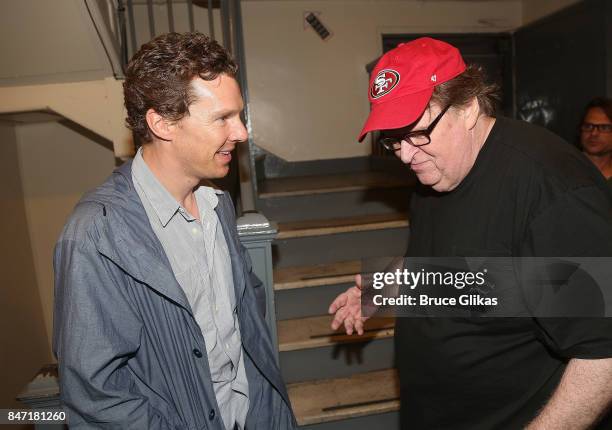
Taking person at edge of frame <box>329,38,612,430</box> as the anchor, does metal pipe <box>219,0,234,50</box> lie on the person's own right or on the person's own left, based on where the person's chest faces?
on the person's own right

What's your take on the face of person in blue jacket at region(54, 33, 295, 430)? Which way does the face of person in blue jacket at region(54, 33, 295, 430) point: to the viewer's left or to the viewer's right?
to the viewer's right

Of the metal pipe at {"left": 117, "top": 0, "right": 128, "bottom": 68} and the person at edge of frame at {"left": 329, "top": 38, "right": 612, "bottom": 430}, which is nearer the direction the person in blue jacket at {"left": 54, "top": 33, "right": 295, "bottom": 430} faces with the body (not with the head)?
the person at edge of frame

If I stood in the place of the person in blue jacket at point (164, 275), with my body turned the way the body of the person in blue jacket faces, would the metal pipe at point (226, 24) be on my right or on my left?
on my left

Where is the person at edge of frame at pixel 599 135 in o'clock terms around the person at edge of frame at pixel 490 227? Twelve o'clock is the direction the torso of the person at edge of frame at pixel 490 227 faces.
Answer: the person at edge of frame at pixel 599 135 is roughly at 5 o'clock from the person at edge of frame at pixel 490 227.

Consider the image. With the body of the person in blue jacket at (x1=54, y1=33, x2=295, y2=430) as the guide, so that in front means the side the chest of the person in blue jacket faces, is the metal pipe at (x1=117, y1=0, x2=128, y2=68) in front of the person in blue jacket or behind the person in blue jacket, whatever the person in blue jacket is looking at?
behind
